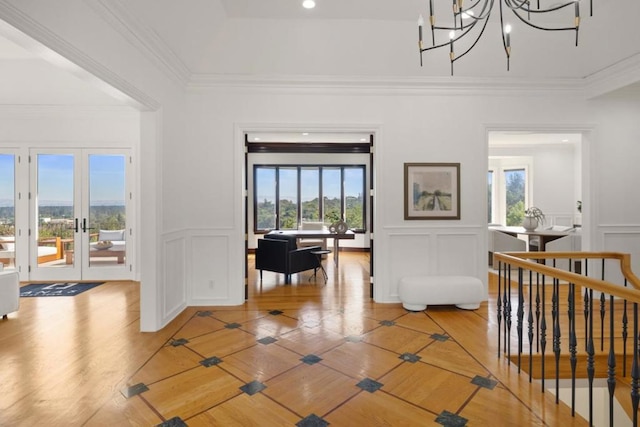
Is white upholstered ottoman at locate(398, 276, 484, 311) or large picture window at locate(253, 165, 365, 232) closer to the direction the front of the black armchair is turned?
the large picture window

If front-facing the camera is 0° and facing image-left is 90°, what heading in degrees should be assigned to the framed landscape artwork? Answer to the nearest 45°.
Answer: approximately 0°

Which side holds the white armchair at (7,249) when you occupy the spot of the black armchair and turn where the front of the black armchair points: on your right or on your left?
on your left

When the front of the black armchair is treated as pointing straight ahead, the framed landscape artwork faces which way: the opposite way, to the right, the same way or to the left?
the opposite way

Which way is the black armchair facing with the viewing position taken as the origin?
facing away from the viewer and to the right of the viewer
